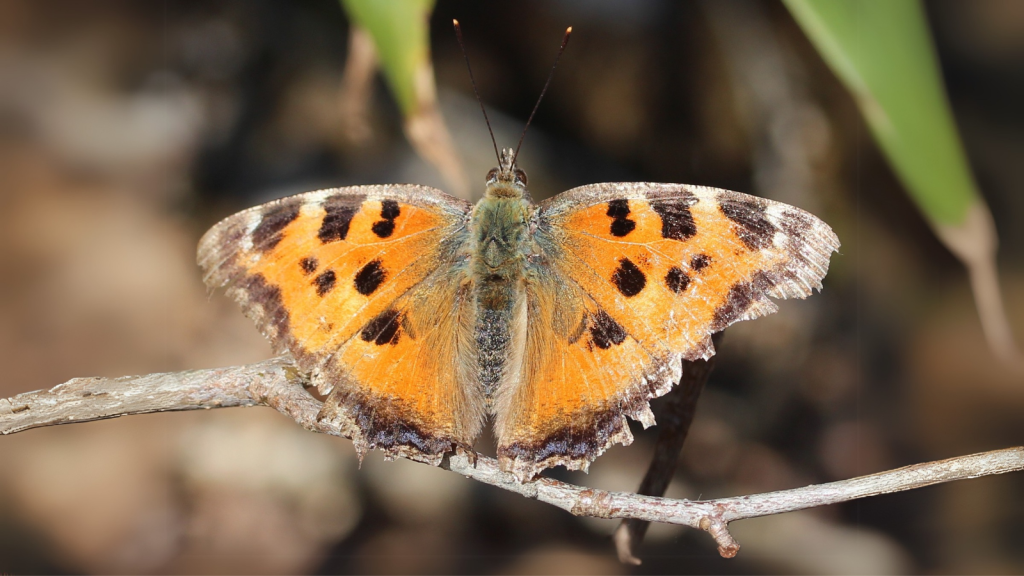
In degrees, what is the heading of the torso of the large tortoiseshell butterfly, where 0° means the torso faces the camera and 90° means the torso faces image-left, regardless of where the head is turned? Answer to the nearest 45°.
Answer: approximately 180°
